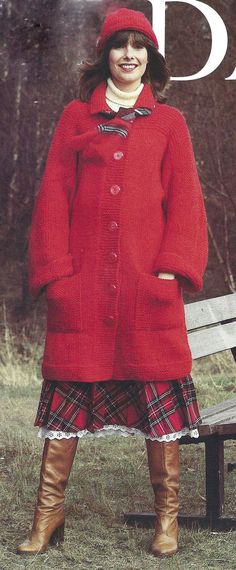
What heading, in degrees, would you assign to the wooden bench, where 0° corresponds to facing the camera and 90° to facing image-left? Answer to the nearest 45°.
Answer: approximately 315°

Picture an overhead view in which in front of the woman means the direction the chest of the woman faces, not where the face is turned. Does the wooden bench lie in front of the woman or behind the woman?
behind

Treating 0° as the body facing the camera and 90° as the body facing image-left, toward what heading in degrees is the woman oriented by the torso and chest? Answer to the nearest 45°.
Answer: approximately 0°
